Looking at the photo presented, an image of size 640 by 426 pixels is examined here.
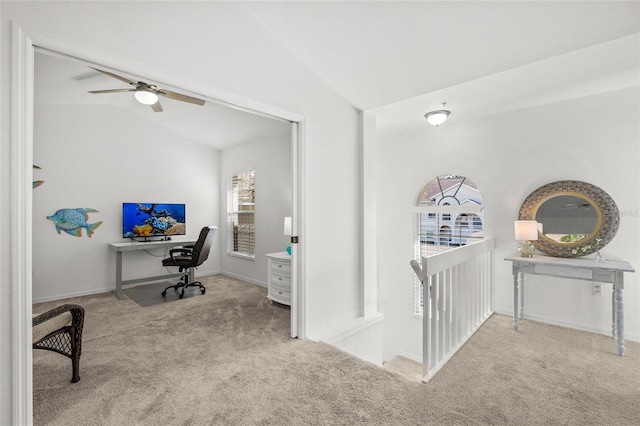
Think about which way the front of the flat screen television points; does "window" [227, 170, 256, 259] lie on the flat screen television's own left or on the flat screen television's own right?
on the flat screen television's own left

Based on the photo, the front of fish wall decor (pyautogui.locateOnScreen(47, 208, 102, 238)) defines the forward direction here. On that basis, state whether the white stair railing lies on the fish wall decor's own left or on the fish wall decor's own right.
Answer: on the fish wall decor's own left

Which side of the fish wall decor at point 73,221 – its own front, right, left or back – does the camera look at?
left

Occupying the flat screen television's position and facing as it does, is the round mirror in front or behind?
in front

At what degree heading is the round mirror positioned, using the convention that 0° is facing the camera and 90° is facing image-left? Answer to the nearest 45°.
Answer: approximately 0°

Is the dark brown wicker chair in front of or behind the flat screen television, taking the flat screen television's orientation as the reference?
in front

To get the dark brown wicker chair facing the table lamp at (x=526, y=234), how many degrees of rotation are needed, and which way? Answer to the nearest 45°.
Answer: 0° — it already faces it

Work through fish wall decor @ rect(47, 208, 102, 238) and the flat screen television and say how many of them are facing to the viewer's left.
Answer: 1

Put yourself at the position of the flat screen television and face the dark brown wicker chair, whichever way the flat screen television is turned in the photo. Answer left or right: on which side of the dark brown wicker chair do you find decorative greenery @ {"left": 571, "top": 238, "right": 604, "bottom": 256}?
left

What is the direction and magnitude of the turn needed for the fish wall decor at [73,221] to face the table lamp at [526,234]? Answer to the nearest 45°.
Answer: approximately 135° to its left

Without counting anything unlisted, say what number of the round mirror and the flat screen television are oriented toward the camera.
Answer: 2
